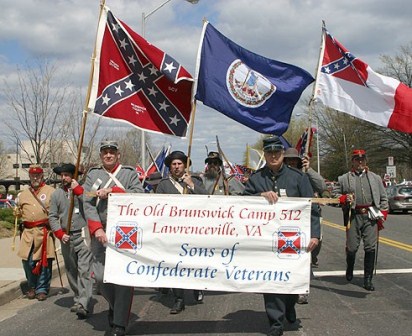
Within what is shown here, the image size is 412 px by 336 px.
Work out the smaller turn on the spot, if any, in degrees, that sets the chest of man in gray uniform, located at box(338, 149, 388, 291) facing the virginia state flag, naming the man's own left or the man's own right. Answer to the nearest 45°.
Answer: approximately 45° to the man's own right

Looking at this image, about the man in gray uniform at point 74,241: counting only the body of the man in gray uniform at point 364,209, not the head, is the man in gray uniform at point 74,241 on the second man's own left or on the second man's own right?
on the second man's own right

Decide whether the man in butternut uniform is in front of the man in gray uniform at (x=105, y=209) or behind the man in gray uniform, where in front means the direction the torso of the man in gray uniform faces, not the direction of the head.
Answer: behind

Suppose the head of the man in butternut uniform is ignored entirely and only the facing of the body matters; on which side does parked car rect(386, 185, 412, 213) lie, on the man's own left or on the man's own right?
on the man's own left
